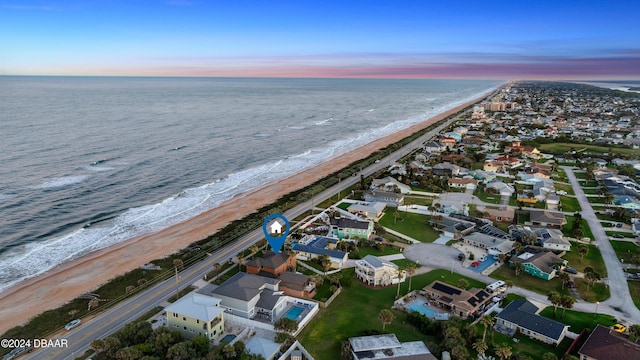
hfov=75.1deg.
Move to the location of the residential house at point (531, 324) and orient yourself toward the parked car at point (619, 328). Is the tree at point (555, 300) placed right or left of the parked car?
left

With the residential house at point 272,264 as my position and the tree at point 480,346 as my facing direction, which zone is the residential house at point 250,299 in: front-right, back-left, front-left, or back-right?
front-right

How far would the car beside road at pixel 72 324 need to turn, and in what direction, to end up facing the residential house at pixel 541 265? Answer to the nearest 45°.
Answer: approximately 135° to its left

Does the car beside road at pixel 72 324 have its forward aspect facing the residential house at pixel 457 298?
no

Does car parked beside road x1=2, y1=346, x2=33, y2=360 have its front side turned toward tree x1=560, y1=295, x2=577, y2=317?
no

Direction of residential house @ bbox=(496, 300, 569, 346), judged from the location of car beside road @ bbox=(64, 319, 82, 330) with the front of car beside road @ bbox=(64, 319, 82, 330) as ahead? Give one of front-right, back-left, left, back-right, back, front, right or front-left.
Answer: left

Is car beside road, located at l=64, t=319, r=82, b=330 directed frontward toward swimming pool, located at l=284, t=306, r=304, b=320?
no

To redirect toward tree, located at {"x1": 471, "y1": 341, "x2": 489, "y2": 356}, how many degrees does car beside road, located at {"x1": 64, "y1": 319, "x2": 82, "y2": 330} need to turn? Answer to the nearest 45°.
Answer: approximately 90° to its left

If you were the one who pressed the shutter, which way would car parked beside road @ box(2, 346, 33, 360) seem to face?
facing the viewer and to the left of the viewer

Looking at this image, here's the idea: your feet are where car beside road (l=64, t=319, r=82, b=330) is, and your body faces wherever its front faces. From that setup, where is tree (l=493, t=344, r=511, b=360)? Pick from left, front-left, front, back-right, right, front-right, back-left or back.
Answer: left

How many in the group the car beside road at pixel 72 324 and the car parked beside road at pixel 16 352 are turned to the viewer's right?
0

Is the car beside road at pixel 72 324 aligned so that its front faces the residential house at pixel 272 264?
no

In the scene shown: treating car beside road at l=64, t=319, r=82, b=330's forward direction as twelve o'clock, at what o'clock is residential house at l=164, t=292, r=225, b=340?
The residential house is roughly at 9 o'clock from the car beside road.

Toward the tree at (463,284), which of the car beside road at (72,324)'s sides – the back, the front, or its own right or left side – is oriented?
left

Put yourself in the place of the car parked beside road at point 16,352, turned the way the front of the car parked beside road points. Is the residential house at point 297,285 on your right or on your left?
on your left

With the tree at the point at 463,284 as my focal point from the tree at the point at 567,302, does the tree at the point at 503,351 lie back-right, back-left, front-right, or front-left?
front-left

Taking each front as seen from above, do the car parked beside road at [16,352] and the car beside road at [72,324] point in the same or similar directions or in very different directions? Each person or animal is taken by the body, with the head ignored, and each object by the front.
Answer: same or similar directions

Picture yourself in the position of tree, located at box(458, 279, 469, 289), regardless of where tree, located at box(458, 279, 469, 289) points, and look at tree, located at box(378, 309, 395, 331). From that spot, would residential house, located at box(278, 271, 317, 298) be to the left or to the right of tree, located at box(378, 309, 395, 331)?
right
